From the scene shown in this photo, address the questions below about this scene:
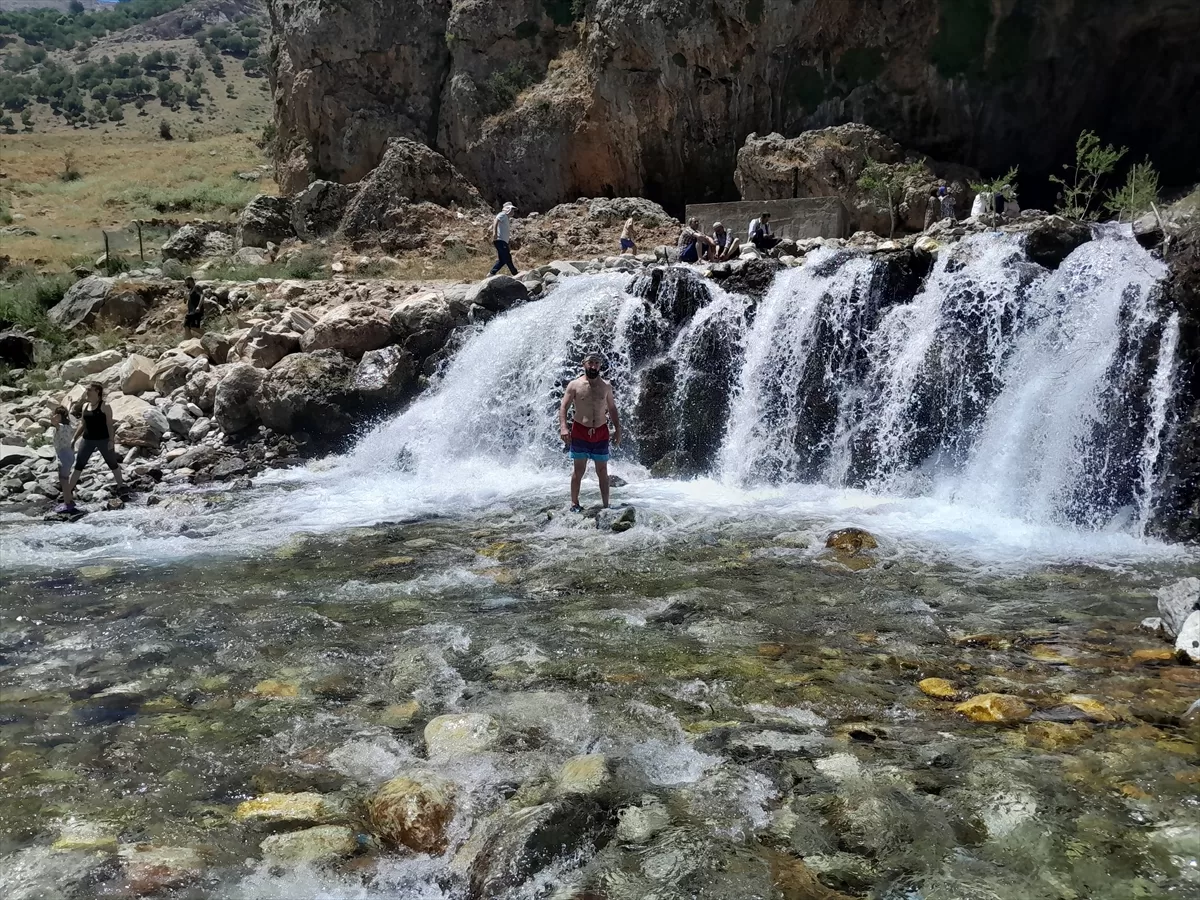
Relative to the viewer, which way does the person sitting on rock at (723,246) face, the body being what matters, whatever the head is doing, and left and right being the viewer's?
facing the viewer and to the left of the viewer

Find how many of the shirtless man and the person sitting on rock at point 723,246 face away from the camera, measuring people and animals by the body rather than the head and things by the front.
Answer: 0

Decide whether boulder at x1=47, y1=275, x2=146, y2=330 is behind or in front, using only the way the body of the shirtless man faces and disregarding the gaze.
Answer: behind

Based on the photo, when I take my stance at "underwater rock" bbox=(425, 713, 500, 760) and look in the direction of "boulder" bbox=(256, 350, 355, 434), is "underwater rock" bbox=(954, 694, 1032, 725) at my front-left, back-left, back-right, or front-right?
back-right

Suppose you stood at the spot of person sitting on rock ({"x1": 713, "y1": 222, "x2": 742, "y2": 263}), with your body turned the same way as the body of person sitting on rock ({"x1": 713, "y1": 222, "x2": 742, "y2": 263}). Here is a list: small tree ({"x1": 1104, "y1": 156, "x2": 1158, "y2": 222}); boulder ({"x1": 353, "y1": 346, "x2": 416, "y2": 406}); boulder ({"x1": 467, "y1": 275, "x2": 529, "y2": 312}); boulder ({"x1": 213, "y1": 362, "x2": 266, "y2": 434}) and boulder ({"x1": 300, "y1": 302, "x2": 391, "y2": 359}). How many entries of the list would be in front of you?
4

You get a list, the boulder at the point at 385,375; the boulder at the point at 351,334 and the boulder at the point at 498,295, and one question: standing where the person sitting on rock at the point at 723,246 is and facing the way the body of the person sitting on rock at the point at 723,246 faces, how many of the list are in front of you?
3

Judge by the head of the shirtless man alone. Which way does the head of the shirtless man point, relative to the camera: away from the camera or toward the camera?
toward the camera

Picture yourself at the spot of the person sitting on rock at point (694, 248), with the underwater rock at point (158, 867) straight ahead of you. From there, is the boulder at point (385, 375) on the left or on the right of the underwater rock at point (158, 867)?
right

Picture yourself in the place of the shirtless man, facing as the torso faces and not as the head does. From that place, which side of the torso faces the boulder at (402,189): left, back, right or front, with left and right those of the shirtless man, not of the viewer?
back

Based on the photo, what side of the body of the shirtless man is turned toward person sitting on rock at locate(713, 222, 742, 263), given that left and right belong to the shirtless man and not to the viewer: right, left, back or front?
back

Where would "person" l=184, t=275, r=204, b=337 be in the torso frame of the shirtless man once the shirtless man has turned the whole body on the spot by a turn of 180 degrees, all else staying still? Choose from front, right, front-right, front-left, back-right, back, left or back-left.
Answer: front-left

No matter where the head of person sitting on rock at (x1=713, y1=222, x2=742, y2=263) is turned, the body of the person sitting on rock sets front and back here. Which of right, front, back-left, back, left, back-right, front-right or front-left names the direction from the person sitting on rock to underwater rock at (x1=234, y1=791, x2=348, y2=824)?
front-left

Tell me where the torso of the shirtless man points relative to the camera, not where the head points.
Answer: toward the camera

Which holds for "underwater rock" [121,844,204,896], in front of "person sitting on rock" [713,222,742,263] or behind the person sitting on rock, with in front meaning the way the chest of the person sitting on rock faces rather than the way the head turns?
in front

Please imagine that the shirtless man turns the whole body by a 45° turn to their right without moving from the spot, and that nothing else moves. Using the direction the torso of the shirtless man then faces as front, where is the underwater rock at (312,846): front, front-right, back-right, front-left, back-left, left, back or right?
front-left

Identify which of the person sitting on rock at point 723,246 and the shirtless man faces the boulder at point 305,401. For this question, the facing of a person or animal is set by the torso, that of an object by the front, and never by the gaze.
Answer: the person sitting on rock

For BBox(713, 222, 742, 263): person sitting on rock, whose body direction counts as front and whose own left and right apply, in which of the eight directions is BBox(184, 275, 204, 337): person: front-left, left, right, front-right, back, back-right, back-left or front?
front-right
